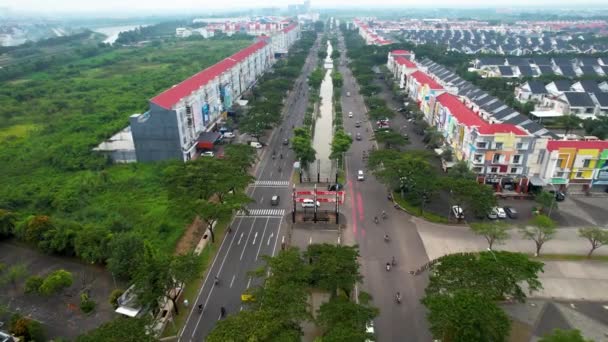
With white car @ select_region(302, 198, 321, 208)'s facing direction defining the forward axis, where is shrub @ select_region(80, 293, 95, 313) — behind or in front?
behind

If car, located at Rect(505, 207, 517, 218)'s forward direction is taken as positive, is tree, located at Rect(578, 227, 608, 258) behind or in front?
in front

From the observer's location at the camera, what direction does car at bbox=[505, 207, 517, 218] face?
facing the viewer and to the right of the viewer

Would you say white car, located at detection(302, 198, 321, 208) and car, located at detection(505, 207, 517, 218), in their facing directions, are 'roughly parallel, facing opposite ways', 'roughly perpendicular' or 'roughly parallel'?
roughly perpendicular

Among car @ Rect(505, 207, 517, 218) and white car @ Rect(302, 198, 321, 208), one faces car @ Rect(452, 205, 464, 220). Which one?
the white car

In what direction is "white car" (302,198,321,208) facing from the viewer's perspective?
to the viewer's right
